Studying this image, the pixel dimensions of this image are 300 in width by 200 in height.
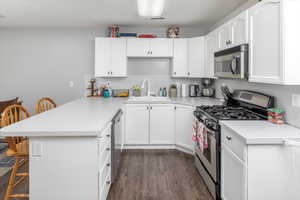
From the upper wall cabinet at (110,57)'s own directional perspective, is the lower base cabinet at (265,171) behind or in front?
in front

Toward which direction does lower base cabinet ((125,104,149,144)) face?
toward the camera

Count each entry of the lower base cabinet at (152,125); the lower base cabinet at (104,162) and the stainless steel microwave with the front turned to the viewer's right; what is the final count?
1

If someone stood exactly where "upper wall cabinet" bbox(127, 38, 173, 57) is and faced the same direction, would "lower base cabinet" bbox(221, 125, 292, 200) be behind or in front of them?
in front

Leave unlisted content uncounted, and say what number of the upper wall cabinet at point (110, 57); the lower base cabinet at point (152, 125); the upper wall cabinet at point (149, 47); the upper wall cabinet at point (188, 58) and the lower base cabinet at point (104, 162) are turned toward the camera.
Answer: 4

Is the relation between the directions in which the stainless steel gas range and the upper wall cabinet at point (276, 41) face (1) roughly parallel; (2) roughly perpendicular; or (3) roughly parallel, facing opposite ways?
roughly parallel

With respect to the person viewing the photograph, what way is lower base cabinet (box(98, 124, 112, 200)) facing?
facing to the right of the viewer

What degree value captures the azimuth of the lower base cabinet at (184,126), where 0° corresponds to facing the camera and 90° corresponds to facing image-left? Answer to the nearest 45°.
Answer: approximately 45°

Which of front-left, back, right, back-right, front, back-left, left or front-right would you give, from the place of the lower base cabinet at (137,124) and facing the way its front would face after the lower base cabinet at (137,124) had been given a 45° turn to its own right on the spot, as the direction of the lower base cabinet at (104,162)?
front-left

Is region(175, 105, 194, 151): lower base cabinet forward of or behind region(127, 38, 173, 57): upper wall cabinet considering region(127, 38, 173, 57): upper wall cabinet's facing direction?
forward

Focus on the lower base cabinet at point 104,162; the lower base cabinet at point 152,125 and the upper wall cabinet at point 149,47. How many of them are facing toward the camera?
2

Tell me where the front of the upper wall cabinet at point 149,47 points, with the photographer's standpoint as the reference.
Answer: facing the viewer

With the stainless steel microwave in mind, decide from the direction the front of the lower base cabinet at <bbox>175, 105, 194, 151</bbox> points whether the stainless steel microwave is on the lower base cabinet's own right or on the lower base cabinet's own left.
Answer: on the lower base cabinet's own left
